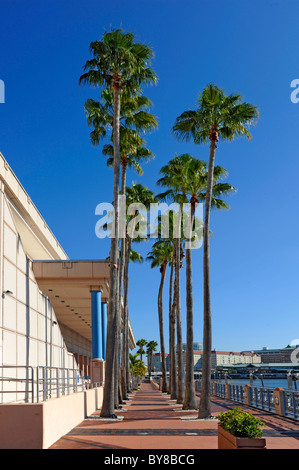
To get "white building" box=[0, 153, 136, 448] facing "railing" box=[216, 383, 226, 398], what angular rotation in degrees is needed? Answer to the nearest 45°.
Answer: approximately 45° to its left

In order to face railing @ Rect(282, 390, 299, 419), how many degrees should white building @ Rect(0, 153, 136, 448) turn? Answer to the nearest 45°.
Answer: approximately 45° to its right

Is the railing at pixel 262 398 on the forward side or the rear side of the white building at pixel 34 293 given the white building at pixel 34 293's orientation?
on the forward side

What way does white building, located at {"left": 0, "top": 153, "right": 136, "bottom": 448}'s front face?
to the viewer's right

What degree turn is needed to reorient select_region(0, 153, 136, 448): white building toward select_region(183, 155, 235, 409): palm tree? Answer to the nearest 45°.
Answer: approximately 45° to its right

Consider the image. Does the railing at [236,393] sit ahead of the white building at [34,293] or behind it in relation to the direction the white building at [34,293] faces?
ahead
